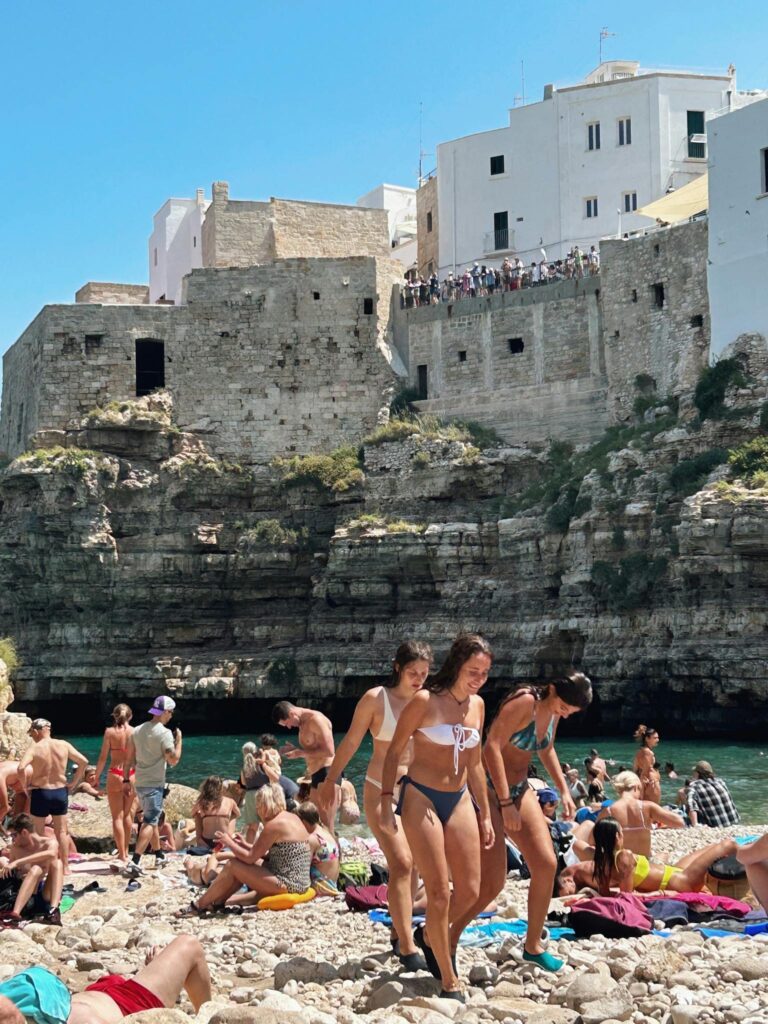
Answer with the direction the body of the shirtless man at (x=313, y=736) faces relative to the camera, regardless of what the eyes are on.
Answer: to the viewer's left

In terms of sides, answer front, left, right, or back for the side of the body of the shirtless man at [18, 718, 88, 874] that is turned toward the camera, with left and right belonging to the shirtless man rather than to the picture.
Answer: back

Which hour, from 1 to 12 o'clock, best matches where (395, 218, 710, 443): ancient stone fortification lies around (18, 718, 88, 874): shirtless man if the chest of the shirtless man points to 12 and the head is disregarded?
The ancient stone fortification is roughly at 1 o'clock from the shirtless man.

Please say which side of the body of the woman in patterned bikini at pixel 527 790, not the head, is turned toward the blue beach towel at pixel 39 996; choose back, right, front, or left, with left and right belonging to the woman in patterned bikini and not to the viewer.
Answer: right

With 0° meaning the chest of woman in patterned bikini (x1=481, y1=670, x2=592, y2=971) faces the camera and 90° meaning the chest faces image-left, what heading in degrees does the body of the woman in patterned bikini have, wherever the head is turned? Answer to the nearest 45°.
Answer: approximately 315°

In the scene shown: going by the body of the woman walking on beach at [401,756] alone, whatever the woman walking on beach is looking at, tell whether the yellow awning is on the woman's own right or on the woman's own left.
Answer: on the woman's own left

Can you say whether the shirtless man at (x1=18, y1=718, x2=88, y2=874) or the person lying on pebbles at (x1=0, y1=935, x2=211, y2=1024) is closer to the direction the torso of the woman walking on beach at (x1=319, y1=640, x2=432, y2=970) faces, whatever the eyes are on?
the person lying on pebbles
